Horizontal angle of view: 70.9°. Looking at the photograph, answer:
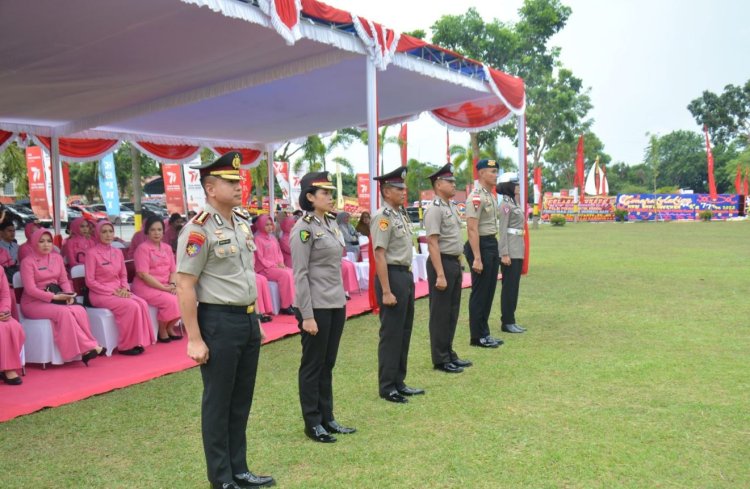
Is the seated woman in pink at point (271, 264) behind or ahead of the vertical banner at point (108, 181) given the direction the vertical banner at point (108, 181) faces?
ahead

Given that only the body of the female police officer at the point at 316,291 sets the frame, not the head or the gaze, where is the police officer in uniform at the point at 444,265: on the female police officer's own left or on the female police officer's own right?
on the female police officer's own left

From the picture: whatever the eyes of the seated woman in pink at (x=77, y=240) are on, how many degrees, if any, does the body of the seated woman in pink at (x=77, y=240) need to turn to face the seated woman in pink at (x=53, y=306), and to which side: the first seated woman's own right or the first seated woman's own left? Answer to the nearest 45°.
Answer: approximately 45° to the first seated woman's own right

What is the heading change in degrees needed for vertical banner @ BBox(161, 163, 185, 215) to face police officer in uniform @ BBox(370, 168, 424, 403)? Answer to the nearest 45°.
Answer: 0° — it already faces them

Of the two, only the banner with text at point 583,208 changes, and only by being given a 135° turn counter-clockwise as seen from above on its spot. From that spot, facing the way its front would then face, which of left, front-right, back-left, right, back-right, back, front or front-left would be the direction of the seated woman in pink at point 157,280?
back-right

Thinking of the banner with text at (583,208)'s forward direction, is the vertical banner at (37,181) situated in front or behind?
in front

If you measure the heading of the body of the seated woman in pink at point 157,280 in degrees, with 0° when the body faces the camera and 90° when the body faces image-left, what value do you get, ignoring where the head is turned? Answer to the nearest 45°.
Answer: approximately 315°

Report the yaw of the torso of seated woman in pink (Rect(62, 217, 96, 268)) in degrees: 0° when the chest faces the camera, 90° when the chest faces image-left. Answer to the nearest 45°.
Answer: approximately 315°

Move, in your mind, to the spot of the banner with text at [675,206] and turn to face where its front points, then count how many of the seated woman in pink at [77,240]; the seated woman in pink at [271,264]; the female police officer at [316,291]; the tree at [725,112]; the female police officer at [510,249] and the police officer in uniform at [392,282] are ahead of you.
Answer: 5

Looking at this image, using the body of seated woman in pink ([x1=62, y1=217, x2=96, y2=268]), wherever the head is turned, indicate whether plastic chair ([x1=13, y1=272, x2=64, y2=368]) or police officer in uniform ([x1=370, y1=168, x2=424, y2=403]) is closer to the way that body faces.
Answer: the police officer in uniform

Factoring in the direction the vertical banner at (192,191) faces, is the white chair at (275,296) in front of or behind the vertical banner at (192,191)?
in front

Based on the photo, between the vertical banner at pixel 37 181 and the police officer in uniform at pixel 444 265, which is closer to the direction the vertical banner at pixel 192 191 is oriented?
the police officer in uniform

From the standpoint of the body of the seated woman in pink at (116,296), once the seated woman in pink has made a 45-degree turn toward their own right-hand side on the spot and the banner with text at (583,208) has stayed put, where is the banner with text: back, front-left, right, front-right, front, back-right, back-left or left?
back-left

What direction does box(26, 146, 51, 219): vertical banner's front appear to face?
toward the camera
